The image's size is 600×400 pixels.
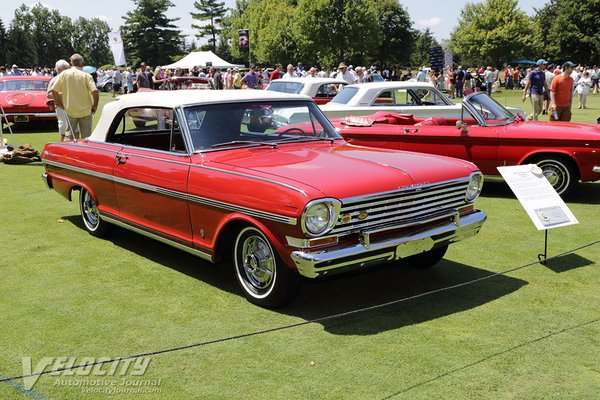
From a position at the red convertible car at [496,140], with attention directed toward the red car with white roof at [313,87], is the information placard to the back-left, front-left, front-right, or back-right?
back-left

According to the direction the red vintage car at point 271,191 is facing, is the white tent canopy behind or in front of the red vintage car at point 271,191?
behind

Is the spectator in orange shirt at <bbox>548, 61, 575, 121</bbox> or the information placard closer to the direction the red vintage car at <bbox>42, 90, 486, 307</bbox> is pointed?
the information placard
